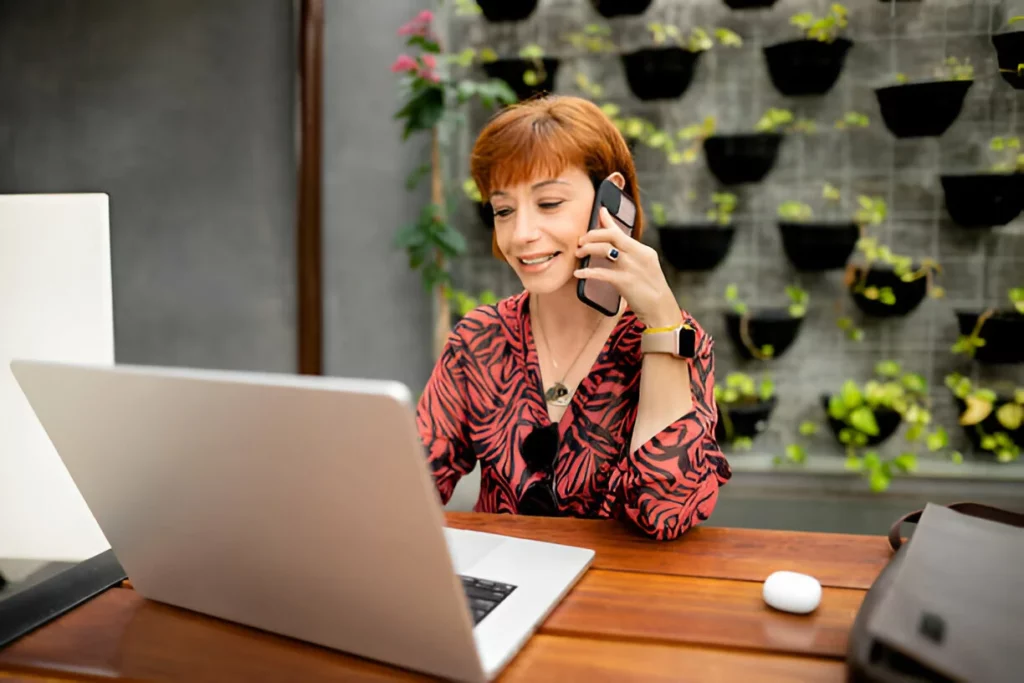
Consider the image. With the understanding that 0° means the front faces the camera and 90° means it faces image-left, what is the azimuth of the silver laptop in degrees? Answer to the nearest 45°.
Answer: approximately 225°

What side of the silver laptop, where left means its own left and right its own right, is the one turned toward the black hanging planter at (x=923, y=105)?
front

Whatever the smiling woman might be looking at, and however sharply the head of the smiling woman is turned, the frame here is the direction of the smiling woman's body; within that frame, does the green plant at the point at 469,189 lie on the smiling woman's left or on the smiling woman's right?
on the smiling woman's right

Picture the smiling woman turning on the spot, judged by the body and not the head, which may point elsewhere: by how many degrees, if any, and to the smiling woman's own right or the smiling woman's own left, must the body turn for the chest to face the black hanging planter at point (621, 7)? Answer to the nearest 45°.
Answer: approximately 135° to the smiling woman's own right

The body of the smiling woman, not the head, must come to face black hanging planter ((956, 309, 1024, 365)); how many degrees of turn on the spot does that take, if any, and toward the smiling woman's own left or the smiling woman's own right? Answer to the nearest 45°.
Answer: approximately 180°

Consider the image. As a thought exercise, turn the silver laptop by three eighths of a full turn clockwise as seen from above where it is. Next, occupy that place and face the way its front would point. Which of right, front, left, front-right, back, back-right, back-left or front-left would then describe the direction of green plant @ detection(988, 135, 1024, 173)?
back-left

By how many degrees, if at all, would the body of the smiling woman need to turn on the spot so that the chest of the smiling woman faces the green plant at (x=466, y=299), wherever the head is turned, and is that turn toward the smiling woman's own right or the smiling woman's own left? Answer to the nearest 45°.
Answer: approximately 135° to the smiling woman's own right

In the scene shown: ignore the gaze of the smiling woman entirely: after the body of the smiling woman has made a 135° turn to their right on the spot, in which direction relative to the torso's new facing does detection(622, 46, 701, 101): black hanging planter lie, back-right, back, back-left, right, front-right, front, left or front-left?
front

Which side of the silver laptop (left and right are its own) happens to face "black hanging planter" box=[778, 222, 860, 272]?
front

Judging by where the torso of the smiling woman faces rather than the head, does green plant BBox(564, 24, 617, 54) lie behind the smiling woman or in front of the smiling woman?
behind

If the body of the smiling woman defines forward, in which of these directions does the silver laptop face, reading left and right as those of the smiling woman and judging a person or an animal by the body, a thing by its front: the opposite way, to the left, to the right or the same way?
the opposite way

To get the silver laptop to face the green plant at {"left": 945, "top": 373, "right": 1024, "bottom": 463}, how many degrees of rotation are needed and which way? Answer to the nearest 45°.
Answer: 0° — it already faces it

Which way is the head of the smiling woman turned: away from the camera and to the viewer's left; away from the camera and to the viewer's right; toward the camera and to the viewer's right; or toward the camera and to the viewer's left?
toward the camera and to the viewer's left
